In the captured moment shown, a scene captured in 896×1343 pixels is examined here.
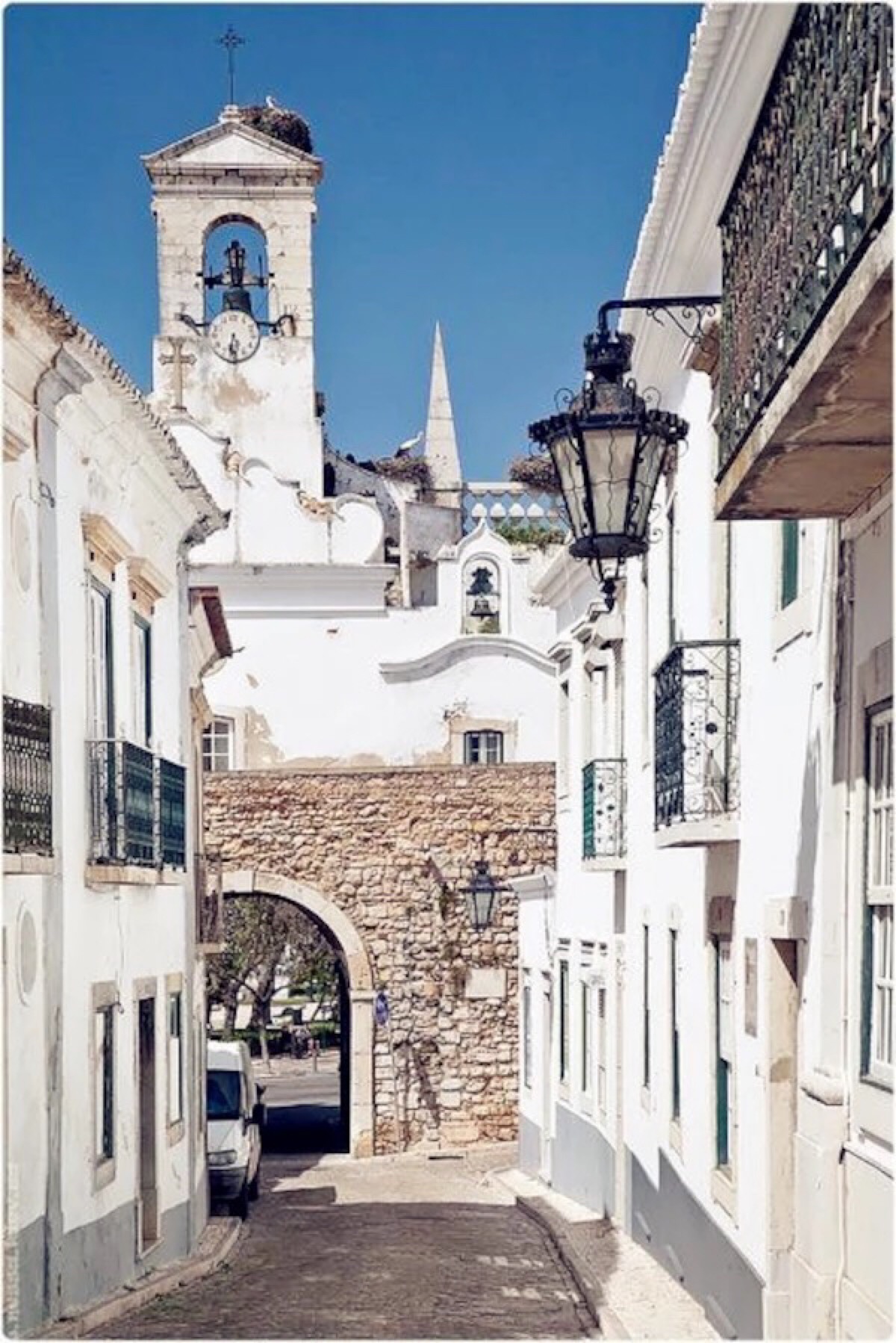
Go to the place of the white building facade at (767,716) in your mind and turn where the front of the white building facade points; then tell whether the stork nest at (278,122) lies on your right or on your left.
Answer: on your right

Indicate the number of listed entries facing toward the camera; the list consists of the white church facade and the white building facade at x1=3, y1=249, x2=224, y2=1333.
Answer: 1

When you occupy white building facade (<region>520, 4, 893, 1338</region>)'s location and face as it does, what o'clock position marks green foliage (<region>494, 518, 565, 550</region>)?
The green foliage is roughly at 3 o'clock from the white building facade.

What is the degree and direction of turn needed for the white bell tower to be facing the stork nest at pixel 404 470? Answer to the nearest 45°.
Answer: approximately 180°

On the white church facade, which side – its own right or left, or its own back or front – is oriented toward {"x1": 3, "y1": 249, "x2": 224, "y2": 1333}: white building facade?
front

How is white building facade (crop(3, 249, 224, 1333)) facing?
to the viewer's right

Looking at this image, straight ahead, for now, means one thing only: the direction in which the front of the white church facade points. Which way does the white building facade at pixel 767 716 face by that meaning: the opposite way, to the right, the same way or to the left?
to the right

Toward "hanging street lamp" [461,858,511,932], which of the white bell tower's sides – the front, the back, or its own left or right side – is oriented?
front

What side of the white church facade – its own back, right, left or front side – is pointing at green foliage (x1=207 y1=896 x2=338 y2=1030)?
back

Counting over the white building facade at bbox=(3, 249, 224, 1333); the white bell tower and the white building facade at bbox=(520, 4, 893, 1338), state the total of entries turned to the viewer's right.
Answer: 1

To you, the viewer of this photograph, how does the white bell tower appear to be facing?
facing the viewer

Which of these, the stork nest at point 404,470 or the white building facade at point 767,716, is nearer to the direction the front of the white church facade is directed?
the white building facade

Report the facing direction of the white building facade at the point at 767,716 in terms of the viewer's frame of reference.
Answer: facing to the left of the viewer
